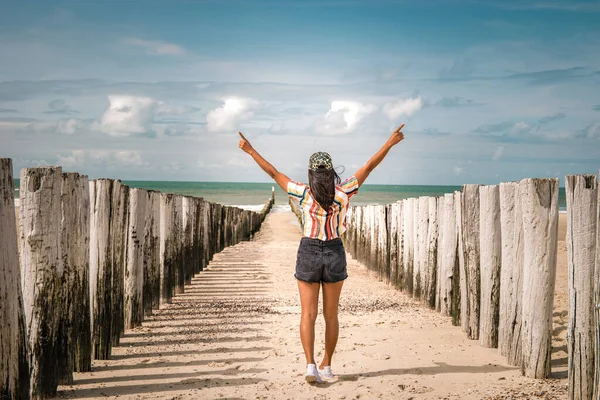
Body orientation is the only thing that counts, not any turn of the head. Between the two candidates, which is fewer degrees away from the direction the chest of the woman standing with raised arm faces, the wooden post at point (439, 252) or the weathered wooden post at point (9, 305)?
the wooden post

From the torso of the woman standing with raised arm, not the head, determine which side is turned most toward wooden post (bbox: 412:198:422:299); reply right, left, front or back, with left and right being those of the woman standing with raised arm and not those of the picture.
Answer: front

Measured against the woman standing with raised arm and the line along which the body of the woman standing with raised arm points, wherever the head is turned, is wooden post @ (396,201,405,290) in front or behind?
in front

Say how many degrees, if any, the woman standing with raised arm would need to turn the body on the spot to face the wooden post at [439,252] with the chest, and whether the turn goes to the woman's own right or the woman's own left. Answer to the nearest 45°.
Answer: approximately 45° to the woman's own right

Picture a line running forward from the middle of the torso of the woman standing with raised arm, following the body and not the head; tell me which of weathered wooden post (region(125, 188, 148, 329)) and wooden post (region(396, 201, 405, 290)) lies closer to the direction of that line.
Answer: the wooden post

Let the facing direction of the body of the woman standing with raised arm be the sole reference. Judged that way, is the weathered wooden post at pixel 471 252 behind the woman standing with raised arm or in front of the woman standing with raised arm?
in front

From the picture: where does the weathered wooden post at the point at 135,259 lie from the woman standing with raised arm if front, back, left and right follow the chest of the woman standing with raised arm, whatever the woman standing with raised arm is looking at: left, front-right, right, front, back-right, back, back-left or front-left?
front-left

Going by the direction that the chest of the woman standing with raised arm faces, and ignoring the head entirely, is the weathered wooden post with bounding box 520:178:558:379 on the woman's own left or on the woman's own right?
on the woman's own right

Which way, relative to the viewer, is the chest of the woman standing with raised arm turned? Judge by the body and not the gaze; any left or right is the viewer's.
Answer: facing away from the viewer

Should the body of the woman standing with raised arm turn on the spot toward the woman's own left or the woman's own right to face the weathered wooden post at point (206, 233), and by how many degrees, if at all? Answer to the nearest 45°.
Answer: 0° — they already face it

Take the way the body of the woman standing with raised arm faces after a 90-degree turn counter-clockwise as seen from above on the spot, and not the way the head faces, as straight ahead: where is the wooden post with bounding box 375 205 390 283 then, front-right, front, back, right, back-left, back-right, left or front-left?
right

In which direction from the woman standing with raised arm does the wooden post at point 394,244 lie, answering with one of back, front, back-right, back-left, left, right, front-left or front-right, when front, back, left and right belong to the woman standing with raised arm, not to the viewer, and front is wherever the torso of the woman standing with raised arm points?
front

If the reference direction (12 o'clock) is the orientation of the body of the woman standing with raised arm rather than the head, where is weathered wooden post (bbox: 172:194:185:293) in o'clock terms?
The weathered wooden post is roughly at 11 o'clock from the woman standing with raised arm.

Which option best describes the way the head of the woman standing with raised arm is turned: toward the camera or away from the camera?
away from the camera

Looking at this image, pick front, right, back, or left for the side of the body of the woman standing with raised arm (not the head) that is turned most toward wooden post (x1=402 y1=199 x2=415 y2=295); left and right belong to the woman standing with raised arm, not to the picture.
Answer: front

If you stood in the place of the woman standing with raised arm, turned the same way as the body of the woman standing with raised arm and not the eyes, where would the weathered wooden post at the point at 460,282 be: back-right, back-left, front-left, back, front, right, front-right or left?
front-right
